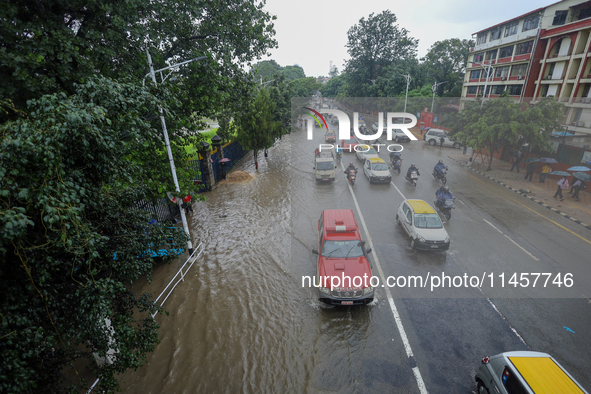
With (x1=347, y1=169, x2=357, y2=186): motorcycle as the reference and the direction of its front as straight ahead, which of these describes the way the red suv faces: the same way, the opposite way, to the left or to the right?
the same way

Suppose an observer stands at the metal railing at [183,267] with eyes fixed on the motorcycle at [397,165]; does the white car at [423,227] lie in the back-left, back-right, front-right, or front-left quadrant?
front-right
